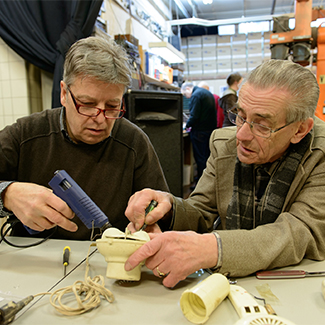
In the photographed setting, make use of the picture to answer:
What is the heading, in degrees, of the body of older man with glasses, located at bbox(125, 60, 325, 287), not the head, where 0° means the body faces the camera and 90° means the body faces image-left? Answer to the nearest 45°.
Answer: approximately 45°

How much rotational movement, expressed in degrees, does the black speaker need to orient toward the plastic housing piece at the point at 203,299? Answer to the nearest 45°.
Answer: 0° — it already faces it

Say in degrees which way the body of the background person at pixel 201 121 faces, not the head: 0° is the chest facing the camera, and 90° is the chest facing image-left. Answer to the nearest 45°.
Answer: approximately 90°

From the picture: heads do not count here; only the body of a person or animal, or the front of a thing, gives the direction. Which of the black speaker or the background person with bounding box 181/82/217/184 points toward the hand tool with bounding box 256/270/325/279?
the black speaker

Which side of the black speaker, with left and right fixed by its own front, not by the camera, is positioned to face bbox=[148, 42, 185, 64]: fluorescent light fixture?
back

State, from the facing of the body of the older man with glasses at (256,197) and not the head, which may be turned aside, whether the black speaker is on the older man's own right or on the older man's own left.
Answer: on the older man's own right

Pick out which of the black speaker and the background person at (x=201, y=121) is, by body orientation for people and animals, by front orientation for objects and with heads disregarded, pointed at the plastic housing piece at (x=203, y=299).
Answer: the black speaker

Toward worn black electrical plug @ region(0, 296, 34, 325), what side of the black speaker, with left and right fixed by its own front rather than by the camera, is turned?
front

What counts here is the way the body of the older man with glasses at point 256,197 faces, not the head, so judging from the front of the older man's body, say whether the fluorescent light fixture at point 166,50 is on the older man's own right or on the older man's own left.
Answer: on the older man's own right

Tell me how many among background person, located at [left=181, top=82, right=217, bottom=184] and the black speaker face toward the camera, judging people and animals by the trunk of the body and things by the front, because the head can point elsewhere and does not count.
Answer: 1

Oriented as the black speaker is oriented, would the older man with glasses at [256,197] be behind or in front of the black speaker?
in front

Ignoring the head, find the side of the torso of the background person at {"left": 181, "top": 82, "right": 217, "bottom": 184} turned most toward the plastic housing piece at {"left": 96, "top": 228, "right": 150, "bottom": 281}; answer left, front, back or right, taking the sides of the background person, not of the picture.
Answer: left

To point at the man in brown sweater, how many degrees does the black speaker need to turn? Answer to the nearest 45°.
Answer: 0° — it already faces them
